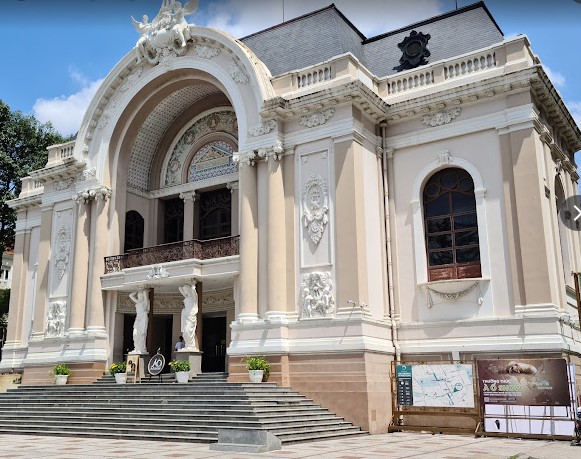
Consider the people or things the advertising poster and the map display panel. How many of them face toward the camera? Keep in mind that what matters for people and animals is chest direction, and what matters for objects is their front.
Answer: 2

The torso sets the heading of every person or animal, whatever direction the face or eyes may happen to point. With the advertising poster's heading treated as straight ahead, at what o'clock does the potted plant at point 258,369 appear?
The potted plant is roughly at 3 o'clock from the advertising poster.

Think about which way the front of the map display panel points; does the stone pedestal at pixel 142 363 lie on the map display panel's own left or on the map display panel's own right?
on the map display panel's own right

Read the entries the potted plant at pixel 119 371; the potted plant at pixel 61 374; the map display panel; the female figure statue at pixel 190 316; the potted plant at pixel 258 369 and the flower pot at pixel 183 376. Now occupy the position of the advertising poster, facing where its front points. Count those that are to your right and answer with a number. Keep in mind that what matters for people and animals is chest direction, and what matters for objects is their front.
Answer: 6

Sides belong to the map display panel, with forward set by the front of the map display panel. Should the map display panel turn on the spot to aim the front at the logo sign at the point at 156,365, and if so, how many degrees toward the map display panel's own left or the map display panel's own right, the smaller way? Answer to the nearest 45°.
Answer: approximately 90° to the map display panel's own right

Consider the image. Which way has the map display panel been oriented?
toward the camera

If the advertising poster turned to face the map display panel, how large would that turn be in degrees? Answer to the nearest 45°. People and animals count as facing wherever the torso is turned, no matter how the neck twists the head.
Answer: approximately 90° to its right

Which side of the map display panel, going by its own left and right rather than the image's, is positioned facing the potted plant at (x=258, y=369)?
right

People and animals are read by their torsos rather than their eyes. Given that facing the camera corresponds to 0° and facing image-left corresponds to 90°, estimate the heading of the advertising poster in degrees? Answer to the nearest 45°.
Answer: approximately 0°

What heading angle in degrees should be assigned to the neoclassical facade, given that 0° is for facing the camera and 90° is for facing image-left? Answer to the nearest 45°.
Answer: approximately 45°

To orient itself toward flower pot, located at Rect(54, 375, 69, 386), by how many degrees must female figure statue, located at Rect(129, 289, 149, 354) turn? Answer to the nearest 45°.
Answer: approximately 45° to its right

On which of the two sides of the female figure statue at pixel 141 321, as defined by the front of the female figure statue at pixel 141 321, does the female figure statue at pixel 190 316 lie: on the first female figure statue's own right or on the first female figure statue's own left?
on the first female figure statue's own left

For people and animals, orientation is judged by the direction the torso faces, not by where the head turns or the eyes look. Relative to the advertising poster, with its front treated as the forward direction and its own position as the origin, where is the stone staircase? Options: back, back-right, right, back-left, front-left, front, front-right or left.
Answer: right
